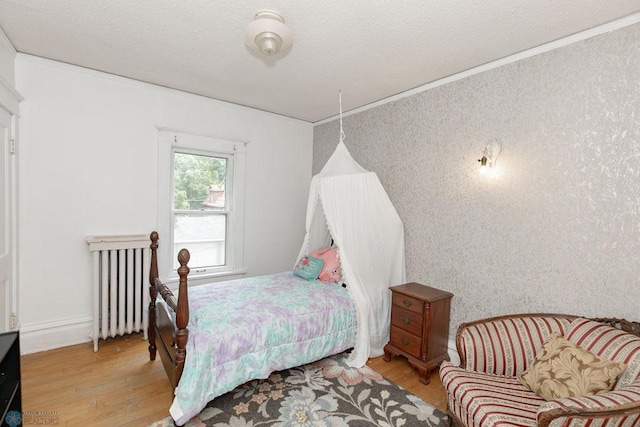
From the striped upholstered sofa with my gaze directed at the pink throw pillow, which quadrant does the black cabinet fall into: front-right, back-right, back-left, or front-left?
front-left

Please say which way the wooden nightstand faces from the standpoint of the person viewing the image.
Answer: facing the viewer and to the left of the viewer

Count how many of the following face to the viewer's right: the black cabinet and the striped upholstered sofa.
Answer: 1

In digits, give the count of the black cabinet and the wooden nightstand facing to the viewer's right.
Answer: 1

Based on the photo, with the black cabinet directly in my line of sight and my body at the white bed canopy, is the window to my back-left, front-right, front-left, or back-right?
front-right

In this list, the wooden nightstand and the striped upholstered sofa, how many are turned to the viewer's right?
0

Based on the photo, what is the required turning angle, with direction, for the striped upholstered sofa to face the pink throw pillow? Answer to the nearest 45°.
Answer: approximately 45° to its right

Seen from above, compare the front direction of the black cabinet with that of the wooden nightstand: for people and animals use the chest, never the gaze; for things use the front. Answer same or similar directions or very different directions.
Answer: very different directions

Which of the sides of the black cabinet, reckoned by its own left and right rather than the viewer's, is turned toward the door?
left

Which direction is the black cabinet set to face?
to the viewer's right

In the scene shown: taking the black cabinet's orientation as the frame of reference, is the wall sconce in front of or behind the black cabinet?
in front

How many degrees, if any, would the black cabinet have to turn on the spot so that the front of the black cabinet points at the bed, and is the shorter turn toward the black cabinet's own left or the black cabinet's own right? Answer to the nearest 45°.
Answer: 0° — it already faces it

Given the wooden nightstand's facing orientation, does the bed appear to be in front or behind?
in front

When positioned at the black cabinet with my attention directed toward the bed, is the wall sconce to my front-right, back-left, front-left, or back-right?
front-right

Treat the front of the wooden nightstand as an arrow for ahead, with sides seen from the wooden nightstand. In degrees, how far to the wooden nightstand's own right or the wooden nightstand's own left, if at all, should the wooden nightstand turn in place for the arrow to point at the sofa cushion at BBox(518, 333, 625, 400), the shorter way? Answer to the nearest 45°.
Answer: approximately 90° to the wooden nightstand's own left
